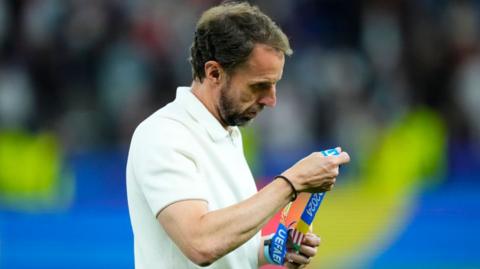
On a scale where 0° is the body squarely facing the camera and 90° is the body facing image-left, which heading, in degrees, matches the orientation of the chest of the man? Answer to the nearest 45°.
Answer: approximately 270°
